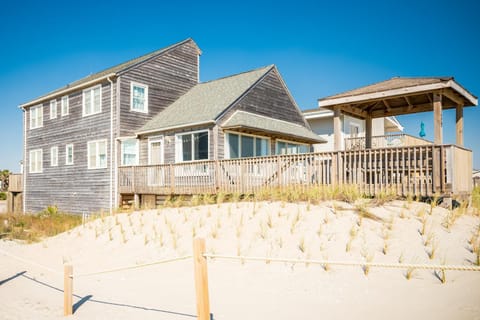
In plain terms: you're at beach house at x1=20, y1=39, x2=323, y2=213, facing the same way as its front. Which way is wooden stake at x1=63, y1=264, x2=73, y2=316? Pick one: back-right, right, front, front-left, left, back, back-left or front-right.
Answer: front-right

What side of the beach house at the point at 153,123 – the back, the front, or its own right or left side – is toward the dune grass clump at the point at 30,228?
right

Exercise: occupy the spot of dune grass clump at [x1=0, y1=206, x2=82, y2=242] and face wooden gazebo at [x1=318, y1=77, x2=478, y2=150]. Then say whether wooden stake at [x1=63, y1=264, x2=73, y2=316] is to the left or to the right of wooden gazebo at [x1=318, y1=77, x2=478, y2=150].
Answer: right

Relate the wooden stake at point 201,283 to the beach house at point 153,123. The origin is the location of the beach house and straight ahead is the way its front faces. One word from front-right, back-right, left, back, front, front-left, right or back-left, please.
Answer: front-right

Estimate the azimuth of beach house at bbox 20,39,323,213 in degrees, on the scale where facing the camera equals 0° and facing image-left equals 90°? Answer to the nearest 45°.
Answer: approximately 315°
